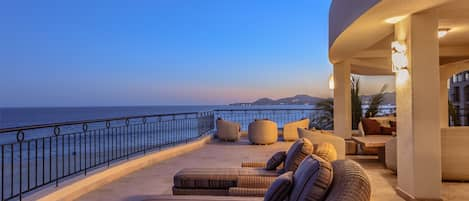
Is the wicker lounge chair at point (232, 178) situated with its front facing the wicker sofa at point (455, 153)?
no

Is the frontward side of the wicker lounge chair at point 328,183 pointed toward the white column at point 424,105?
no

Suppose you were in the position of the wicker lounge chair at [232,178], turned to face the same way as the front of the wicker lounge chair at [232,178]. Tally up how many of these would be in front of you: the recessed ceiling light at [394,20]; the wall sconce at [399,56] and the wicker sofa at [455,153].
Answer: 0

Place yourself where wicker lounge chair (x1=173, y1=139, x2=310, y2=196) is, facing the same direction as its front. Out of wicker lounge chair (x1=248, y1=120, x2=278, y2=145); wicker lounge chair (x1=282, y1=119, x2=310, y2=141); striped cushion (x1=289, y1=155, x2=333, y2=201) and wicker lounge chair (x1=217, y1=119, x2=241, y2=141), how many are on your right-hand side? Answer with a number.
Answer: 3

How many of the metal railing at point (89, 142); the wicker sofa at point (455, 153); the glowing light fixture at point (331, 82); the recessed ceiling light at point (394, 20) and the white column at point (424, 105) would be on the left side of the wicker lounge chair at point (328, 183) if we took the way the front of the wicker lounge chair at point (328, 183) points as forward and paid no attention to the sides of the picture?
0

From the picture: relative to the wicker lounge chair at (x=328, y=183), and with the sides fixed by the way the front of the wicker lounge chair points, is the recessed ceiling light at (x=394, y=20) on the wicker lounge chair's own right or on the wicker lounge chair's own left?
on the wicker lounge chair's own right

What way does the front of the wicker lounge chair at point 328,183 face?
to the viewer's left

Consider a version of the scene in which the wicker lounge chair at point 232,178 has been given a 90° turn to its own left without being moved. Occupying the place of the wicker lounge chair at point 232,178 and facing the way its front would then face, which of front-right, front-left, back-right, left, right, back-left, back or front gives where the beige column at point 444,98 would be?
back-left

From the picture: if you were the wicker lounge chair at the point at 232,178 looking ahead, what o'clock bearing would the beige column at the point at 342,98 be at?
The beige column is roughly at 4 o'clock from the wicker lounge chair.

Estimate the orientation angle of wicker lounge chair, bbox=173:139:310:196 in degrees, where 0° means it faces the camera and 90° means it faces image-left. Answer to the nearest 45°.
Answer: approximately 90°

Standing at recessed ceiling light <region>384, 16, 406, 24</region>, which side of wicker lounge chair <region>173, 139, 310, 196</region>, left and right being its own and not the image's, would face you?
back

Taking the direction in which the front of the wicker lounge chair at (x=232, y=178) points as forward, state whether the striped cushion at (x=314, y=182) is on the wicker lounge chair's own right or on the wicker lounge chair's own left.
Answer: on the wicker lounge chair's own left

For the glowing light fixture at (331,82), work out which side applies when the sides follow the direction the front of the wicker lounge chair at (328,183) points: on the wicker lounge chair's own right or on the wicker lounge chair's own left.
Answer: on the wicker lounge chair's own right

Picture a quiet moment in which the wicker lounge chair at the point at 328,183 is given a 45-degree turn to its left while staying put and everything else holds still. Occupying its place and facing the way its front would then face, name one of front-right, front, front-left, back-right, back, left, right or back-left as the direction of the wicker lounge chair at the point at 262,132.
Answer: back-right

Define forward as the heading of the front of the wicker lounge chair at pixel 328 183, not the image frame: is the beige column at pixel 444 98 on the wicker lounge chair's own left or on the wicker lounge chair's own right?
on the wicker lounge chair's own right

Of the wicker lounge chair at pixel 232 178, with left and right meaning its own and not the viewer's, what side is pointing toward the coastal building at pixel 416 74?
back
